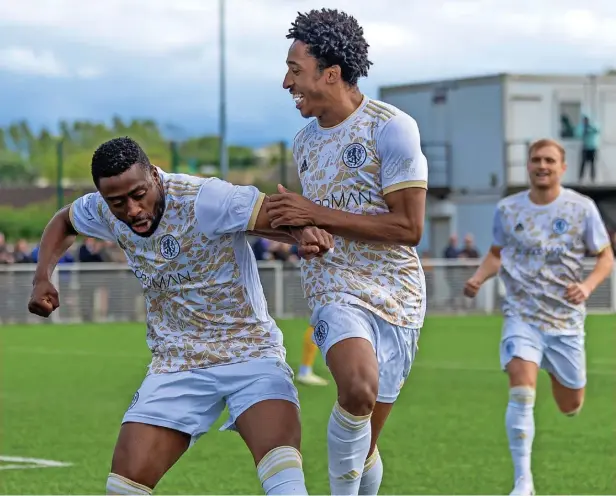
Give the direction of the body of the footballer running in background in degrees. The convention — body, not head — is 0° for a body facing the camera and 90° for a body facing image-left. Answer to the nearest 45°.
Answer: approximately 0°

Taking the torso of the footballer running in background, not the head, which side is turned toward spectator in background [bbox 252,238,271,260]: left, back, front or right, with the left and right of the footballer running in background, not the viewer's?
back

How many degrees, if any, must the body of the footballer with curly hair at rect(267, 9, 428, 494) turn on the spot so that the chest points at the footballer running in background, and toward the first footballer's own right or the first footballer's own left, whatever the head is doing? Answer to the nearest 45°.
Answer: approximately 180°

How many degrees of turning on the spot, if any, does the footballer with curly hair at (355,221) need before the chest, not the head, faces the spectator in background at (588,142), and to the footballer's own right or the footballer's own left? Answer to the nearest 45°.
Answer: approximately 135° to the footballer's own right

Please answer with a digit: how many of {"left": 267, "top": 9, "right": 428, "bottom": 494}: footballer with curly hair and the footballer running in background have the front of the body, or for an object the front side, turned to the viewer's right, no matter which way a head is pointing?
0

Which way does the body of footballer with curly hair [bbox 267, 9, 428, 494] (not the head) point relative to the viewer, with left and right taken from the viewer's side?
facing the viewer and to the left of the viewer

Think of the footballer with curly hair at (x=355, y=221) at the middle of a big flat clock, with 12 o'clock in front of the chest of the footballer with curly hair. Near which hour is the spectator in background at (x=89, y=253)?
The spectator in background is roughly at 4 o'clock from the footballer with curly hair.

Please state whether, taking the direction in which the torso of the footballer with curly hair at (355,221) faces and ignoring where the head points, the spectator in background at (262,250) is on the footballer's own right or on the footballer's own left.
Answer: on the footballer's own right

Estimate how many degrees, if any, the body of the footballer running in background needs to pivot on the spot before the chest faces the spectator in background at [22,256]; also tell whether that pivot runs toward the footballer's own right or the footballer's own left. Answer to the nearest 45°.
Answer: approximately 135° to the footballer's own right

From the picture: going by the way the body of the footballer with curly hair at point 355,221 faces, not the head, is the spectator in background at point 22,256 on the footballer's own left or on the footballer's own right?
on the footballer's own right

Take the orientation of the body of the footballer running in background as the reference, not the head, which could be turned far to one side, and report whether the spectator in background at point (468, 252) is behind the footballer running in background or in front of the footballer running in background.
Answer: behind

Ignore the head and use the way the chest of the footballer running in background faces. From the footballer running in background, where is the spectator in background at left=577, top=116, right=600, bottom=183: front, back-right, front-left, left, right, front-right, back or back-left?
back

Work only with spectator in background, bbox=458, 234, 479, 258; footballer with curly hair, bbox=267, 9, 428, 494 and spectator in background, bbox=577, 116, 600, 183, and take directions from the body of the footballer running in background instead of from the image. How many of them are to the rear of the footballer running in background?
2
